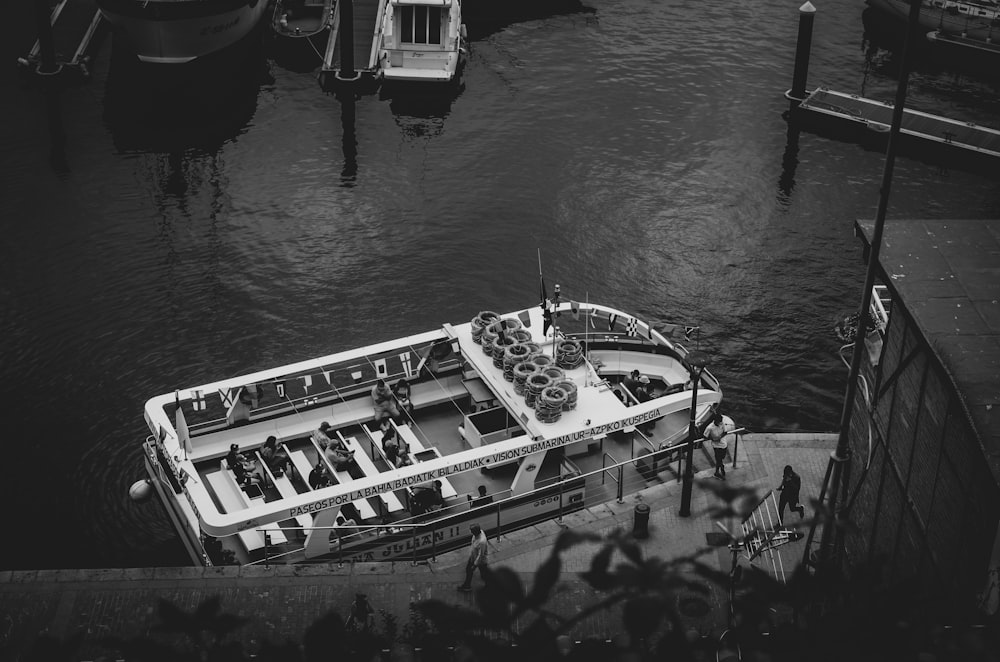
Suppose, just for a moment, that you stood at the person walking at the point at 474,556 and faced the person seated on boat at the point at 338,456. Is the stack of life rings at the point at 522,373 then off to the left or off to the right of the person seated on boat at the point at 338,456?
right

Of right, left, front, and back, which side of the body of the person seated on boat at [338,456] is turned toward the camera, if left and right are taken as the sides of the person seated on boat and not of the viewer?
right

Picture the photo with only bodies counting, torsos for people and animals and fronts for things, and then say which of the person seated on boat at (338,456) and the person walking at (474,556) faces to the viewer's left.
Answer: the person walking

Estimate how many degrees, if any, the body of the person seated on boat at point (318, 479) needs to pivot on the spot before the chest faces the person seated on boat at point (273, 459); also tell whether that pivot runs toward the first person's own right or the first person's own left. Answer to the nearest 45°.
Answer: approximately 135° to the first person's own left

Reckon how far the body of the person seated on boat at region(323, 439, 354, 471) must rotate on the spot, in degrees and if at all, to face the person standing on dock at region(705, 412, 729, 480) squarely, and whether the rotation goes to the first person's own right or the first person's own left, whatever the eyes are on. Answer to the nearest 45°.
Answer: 0° — they already face them

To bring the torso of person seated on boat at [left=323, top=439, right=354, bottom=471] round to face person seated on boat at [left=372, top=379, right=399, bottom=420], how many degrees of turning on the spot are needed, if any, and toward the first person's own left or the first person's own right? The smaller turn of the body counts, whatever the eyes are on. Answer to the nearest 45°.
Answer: approximately 45° to the first person's own left

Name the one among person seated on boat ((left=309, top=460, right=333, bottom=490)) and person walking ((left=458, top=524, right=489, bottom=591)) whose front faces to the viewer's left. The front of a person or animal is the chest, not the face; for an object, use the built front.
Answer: the person walking

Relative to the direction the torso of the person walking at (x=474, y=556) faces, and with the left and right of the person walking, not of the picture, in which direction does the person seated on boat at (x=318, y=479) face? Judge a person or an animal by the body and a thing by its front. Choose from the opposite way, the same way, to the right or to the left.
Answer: the opposite way

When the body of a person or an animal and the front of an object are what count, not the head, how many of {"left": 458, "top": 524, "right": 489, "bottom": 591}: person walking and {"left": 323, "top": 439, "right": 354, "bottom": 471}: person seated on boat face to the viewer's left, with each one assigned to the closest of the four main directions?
1

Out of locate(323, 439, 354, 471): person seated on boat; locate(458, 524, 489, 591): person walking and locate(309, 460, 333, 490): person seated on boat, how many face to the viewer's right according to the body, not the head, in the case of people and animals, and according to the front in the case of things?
2

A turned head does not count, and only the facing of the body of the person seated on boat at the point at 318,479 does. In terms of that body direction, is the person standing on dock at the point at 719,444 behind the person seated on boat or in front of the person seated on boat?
in front

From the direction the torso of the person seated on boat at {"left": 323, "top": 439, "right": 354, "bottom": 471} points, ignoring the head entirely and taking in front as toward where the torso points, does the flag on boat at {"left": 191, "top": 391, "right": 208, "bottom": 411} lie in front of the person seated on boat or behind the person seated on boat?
behind

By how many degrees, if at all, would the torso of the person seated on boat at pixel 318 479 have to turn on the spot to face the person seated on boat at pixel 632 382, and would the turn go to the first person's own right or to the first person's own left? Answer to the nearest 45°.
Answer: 0° — they already face them

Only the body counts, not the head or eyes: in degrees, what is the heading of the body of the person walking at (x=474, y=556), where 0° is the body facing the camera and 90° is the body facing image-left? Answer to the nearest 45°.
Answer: approximately 90°

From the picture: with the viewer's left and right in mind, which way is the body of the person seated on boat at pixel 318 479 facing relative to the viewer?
facing to the right of the viewer

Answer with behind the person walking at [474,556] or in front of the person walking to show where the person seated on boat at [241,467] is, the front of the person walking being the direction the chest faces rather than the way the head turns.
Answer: in front

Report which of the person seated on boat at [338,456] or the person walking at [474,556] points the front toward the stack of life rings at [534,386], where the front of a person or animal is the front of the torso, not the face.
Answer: the person seated on boat
